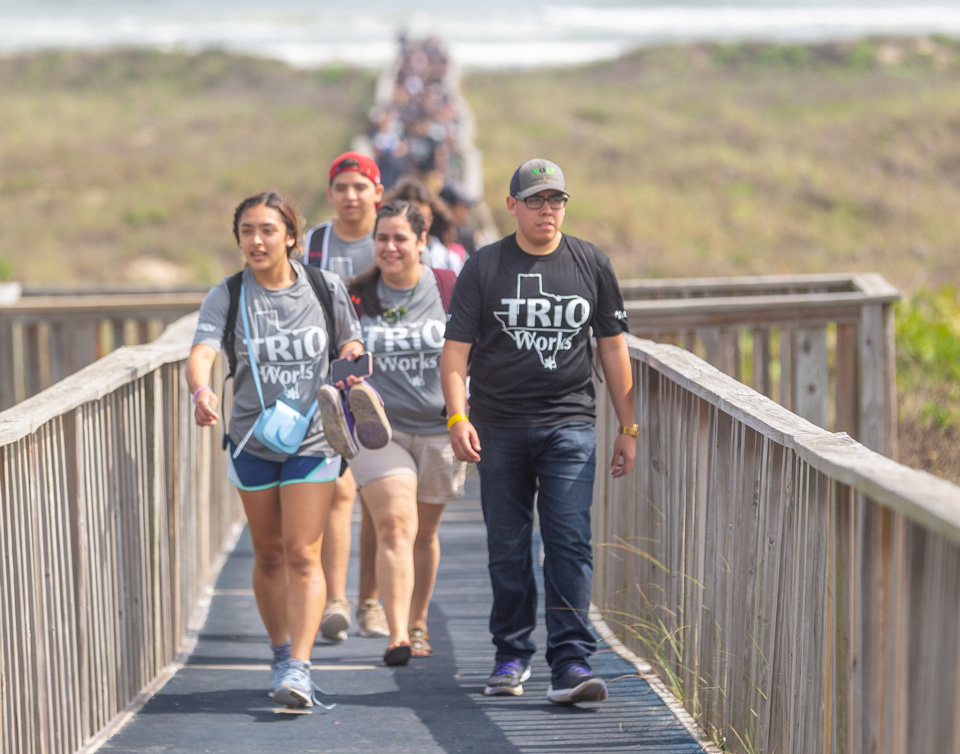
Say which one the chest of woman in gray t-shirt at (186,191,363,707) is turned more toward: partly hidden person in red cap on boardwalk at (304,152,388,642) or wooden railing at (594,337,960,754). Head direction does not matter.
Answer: the wooden railing

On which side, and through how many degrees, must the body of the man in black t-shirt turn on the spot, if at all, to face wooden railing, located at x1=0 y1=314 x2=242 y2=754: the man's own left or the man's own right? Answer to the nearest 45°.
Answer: approximately 90° to the man's own right

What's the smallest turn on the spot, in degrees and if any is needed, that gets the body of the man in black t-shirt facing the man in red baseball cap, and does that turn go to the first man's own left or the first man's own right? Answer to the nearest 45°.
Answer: approximately 135° to the first man's own right

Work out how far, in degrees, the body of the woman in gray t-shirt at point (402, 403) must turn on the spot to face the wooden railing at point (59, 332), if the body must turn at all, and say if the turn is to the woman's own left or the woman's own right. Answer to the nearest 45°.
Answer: approximately 135° to the woman's own right

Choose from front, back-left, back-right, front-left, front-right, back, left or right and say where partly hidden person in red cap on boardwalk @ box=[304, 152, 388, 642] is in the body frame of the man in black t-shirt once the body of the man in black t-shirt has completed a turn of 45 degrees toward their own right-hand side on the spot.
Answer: right

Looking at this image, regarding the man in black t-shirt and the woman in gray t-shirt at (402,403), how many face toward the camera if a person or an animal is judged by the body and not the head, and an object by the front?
2

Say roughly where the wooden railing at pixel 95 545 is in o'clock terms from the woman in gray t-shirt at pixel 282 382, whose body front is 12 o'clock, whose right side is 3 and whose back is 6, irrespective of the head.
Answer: The wooden railing is roughly at 2 o'clock from the woman in gray t-shirt.

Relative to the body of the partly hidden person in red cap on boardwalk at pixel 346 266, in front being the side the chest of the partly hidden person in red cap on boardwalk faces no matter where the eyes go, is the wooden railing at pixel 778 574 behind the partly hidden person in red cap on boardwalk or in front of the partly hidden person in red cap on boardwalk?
in front
